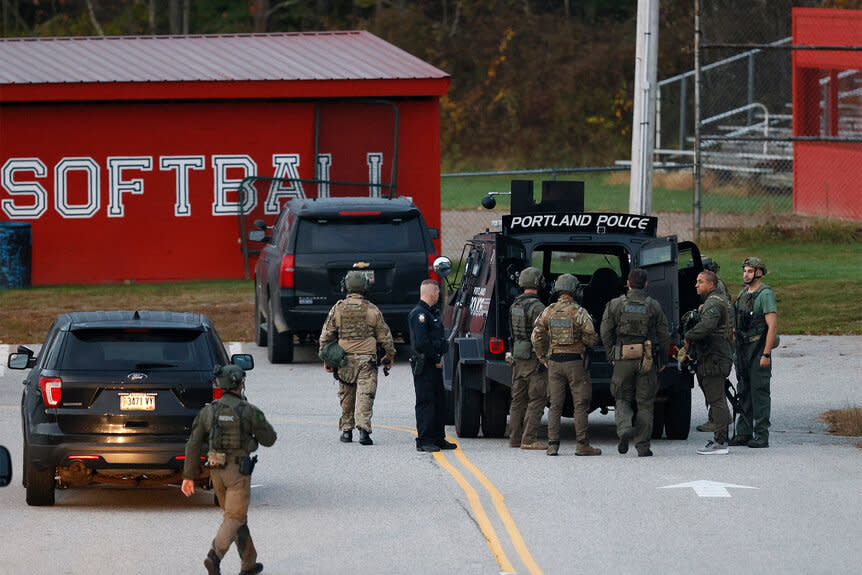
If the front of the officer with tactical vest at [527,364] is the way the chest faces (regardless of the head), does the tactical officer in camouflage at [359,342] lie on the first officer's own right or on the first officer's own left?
on the first officer's own left

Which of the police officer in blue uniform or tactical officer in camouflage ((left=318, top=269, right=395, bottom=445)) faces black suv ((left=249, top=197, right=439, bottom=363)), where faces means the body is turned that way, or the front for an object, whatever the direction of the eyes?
the tactical officer in camouflage

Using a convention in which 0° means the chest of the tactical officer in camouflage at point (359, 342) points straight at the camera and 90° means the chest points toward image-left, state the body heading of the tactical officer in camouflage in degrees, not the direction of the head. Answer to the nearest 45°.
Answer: approximately 180°

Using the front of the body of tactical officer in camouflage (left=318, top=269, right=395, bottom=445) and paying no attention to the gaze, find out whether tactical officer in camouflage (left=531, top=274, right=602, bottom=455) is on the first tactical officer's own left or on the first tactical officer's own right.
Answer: on the first tactical officer's own right

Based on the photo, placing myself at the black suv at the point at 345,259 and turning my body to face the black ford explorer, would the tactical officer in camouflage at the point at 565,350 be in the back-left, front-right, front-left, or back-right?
front-left

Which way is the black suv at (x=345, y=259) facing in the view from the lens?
facing away from the viewer

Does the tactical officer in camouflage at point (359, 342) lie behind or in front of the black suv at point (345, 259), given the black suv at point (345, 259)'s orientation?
behind

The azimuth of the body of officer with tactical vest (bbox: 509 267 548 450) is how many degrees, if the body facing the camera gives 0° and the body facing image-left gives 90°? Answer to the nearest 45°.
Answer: approximately 225°

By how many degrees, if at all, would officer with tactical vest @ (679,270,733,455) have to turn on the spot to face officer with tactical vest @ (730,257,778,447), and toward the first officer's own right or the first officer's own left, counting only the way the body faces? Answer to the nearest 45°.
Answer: approximately 135° to the first officer's own right

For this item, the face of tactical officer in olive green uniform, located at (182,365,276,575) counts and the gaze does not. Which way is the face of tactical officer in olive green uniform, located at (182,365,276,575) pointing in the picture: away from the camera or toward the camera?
away from the camera

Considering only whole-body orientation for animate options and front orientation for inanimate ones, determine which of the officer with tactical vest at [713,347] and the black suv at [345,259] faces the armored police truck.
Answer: the officer with tactical vest

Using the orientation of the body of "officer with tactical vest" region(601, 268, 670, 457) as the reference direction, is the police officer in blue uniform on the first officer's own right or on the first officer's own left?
on the first officer's own left

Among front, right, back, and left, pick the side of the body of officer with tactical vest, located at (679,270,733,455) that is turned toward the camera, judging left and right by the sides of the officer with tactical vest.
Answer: left

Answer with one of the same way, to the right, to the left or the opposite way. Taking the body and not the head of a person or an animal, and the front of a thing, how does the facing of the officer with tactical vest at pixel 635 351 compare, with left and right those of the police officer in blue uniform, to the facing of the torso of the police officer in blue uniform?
to the left

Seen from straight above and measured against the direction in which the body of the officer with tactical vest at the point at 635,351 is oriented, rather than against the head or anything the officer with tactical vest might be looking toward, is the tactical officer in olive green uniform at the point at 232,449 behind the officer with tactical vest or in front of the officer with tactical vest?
behind
